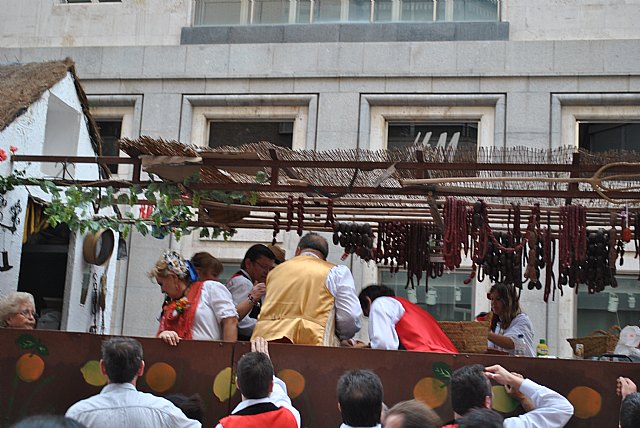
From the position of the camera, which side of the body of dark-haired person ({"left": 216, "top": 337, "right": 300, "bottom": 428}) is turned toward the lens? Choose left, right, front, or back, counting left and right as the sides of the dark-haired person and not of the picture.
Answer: back

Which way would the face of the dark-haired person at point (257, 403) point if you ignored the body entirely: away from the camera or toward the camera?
away from the camera

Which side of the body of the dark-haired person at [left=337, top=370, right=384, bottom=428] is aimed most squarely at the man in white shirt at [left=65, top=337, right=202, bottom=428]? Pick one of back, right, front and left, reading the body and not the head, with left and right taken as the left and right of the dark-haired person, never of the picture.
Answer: left

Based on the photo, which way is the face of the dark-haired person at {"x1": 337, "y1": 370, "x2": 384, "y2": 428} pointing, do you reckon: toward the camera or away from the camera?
away from the camera

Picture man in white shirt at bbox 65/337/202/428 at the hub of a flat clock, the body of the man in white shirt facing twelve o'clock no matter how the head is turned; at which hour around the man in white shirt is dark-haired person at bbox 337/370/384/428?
The dark-haired person is roughly at 4 o'clock from the man in white shirt.

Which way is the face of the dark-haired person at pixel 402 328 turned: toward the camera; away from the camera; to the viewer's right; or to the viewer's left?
to the viewer's left

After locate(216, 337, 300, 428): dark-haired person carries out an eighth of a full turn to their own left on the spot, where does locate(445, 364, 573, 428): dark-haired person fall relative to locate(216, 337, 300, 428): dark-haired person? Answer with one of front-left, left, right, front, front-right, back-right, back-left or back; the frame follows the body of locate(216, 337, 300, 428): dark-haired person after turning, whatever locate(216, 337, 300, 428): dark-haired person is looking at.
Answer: back-right

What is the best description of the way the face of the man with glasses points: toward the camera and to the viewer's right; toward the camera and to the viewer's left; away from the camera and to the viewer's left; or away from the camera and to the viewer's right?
toward the camera and to the viewer's right

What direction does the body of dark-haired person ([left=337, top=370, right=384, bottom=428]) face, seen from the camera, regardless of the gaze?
away from the camera

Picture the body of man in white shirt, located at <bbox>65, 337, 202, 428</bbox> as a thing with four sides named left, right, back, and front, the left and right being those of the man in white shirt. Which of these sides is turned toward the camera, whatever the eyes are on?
back
